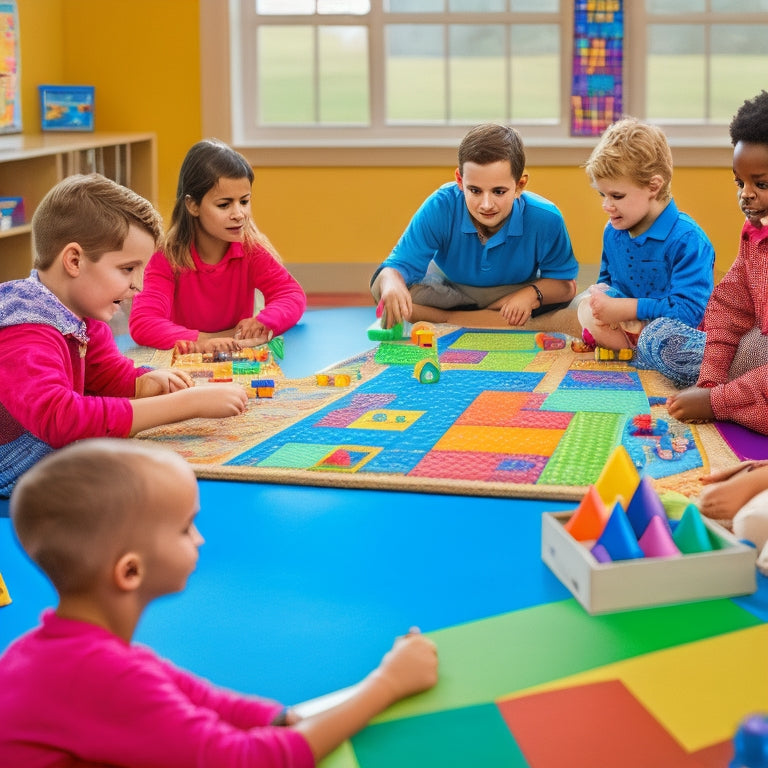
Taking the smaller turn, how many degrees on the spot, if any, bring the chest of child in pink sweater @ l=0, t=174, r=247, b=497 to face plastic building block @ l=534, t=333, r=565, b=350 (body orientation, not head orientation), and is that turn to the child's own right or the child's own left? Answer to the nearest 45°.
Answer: approximately 45° to the child's own left

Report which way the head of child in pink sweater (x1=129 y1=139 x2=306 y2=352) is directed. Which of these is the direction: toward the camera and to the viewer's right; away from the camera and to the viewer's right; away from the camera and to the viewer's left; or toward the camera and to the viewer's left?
toward the camera and to the viewer's right

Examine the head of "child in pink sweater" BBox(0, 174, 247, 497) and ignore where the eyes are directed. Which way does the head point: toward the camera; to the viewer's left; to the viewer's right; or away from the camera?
to the viewer's right

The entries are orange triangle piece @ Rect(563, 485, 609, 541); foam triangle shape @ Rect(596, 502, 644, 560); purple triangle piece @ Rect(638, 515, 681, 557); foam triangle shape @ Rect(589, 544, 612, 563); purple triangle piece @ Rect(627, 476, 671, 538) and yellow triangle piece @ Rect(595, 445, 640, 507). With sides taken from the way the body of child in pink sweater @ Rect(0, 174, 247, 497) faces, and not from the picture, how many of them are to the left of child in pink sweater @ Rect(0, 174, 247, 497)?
0

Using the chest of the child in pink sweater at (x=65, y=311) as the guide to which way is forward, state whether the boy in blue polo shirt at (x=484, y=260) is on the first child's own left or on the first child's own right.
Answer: on the first child's own left

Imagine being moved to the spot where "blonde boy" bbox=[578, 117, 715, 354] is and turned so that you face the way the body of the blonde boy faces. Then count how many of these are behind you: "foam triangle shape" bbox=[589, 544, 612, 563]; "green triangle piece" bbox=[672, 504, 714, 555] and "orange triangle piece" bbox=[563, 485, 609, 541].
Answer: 0

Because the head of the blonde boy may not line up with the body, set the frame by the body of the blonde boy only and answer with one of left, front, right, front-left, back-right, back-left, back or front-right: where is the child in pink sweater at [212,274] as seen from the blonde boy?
front-right

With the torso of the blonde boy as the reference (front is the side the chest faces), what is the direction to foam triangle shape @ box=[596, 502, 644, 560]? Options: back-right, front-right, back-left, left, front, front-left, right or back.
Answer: front-left

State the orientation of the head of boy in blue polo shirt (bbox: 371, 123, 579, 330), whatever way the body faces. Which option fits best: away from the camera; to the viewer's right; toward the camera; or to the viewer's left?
toward the camera

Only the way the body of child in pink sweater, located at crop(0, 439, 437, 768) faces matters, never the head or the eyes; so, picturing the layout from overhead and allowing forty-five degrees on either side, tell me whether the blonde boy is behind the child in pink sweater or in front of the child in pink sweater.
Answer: in front

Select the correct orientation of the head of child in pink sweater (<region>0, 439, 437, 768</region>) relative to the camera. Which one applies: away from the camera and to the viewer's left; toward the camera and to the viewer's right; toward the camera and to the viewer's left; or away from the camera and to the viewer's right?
away from the camera and to the viewer's right

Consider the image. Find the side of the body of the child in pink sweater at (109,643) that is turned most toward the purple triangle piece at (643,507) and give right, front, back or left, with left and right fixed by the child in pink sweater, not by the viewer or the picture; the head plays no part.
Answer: front

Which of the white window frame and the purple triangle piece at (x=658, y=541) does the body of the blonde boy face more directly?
the purple triangle piece

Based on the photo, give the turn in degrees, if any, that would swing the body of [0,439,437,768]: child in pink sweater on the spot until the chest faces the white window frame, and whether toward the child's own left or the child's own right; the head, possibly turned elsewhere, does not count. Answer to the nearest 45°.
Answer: approximately 45° to the child's own left

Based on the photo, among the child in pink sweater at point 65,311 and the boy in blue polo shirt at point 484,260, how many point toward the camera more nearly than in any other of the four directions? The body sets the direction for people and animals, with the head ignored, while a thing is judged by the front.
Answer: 1

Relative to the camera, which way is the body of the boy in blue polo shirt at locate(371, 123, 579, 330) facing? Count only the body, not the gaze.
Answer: toward the camera

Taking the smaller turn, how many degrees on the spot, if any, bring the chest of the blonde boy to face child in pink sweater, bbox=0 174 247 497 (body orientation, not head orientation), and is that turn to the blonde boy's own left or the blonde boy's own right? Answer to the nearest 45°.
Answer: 0° — they already face them

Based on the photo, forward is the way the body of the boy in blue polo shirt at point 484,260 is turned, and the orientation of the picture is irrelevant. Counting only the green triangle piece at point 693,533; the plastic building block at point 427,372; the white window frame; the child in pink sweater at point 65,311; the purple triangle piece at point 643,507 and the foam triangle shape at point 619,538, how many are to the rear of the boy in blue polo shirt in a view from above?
1

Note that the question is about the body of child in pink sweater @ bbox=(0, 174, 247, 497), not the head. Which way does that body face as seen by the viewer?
to the viewer's right

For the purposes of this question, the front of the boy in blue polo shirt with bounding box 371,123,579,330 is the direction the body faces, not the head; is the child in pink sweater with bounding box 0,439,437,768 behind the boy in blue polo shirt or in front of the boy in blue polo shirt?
in front
